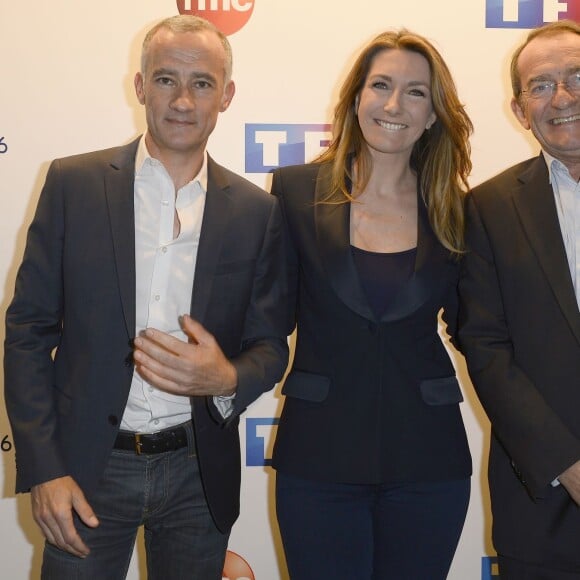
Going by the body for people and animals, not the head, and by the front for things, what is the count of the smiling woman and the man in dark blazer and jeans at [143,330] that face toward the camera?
2

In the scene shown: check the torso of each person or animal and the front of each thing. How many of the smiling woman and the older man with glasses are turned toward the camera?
2

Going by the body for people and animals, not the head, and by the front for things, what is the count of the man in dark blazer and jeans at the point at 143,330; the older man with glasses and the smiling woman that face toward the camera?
3

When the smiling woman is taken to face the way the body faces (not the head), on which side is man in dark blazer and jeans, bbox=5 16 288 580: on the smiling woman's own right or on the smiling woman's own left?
on the smiling woman's own right

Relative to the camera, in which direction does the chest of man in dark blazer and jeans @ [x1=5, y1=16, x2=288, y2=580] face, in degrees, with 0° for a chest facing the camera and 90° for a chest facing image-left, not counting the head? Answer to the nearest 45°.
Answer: approximately 0°

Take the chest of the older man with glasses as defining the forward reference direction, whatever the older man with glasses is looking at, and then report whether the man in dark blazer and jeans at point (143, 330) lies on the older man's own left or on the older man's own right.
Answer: on the older man's own right

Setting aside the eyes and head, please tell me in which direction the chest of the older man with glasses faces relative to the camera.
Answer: toward the camera

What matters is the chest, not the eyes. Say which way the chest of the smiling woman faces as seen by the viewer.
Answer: toward the camera

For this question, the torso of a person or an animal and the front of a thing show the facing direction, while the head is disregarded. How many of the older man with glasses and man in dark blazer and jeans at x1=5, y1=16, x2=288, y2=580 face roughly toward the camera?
2
